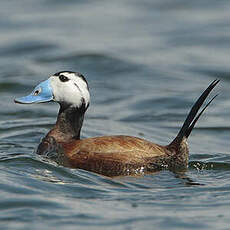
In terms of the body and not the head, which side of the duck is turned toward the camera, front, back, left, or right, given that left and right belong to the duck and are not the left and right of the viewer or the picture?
left
